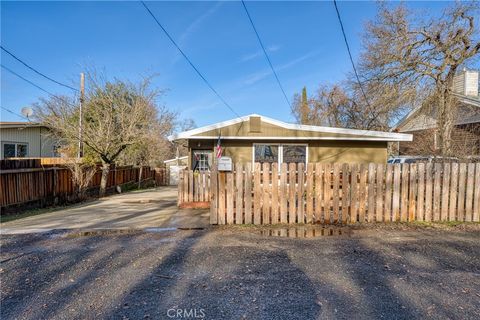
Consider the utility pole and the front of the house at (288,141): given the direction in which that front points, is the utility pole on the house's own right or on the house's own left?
on the house's own right

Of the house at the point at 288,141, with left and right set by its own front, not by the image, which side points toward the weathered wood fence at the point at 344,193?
front

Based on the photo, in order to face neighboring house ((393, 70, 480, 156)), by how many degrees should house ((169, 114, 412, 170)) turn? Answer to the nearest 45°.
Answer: approximately 135° to its left

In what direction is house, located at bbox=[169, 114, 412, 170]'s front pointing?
toward the camera

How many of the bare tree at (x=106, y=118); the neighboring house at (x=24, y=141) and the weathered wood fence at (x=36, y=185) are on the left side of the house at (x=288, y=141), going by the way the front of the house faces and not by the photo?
0

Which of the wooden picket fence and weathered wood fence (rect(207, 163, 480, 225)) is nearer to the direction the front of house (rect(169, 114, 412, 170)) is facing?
the weathered wood fence

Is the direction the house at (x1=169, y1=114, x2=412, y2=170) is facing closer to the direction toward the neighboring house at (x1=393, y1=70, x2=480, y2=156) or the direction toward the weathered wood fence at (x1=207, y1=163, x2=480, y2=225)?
the weathered wood fence

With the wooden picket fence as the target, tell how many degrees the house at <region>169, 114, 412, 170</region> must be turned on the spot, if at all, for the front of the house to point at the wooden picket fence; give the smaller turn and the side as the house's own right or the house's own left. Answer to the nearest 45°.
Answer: approximately 45° to the house's own right

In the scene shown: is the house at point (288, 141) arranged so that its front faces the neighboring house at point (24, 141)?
no

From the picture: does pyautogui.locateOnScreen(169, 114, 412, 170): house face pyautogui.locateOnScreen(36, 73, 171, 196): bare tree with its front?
no
